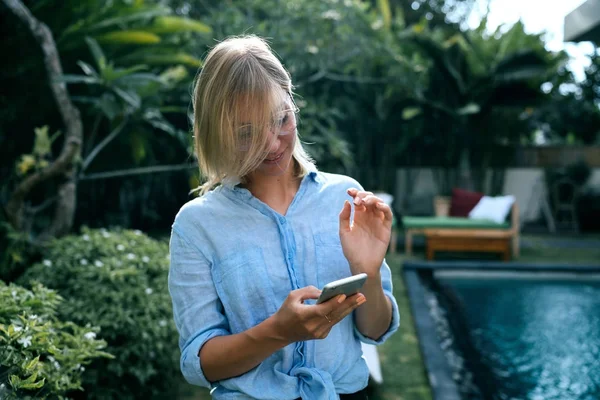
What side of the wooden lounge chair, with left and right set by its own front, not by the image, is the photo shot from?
left

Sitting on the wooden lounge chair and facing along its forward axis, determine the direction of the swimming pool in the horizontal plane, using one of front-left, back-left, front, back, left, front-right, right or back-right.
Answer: left

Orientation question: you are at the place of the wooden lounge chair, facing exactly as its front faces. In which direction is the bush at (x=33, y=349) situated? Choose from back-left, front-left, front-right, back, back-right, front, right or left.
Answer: left

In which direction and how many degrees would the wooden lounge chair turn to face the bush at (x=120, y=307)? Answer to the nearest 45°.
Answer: approximately 90° to its left

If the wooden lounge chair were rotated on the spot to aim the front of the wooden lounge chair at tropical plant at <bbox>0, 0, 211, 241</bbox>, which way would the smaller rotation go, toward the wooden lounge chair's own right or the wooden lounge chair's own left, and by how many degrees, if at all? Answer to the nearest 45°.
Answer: approximately 45° to the wooden lounge chair's own left

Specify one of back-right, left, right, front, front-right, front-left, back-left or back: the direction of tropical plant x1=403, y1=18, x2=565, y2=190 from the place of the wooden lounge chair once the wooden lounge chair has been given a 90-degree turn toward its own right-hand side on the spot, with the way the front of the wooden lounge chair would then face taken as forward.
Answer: front
